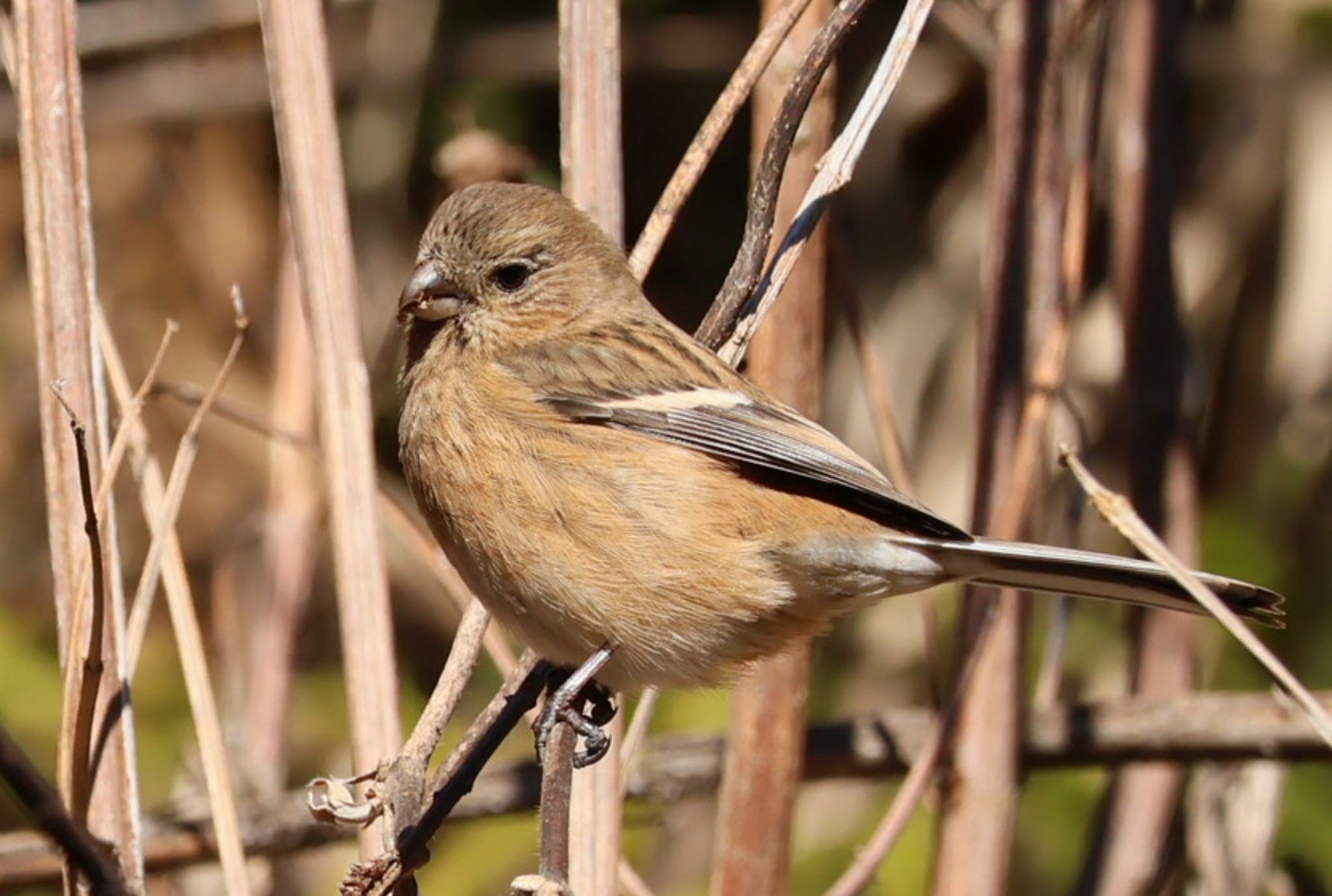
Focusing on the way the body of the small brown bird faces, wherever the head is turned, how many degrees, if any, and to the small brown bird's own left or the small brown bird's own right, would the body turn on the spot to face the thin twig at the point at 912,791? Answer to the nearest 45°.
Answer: approximately 135° to the small brown bird's own right

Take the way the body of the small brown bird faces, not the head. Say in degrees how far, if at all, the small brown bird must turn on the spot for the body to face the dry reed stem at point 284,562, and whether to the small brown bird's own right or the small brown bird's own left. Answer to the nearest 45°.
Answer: approximately 45° to the small brown bird's own right

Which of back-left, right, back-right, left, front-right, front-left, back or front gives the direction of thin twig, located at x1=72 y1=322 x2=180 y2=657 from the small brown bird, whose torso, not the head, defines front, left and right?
front-left

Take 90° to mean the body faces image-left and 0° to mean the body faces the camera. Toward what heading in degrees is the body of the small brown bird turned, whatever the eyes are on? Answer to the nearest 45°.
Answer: approximately 90°

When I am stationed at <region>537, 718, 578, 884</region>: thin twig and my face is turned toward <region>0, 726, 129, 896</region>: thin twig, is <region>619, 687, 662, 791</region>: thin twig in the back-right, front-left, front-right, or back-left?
back-right

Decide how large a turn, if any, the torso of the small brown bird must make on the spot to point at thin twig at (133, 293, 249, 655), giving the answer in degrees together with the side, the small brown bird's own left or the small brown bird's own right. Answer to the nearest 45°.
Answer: approximately 45° to the small brown bird's own left

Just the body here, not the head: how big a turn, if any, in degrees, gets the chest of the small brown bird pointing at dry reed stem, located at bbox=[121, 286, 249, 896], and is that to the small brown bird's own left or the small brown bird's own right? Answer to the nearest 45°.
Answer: approximately 45° to the small brown bird's own left
